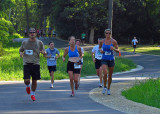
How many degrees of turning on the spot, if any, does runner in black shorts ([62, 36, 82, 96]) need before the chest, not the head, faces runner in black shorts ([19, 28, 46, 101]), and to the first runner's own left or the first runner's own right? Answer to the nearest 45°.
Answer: approximately 45° to the first runner's own right

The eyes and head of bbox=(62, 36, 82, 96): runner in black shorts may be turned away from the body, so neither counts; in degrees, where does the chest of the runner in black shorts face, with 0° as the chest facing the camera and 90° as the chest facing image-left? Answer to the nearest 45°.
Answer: approximately 0°

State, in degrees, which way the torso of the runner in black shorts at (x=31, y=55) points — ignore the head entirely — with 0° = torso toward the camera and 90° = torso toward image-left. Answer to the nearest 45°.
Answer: approximately 0°

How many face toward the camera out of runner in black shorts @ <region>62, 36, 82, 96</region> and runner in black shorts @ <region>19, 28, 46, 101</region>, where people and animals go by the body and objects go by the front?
2

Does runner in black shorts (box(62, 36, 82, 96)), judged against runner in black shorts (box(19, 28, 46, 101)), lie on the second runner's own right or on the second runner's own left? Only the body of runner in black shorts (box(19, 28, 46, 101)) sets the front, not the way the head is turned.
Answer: on the second runner's own left
